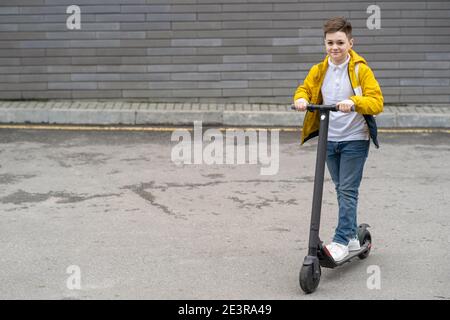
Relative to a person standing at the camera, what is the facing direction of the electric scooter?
facing the viewer and to the left of the viewer
